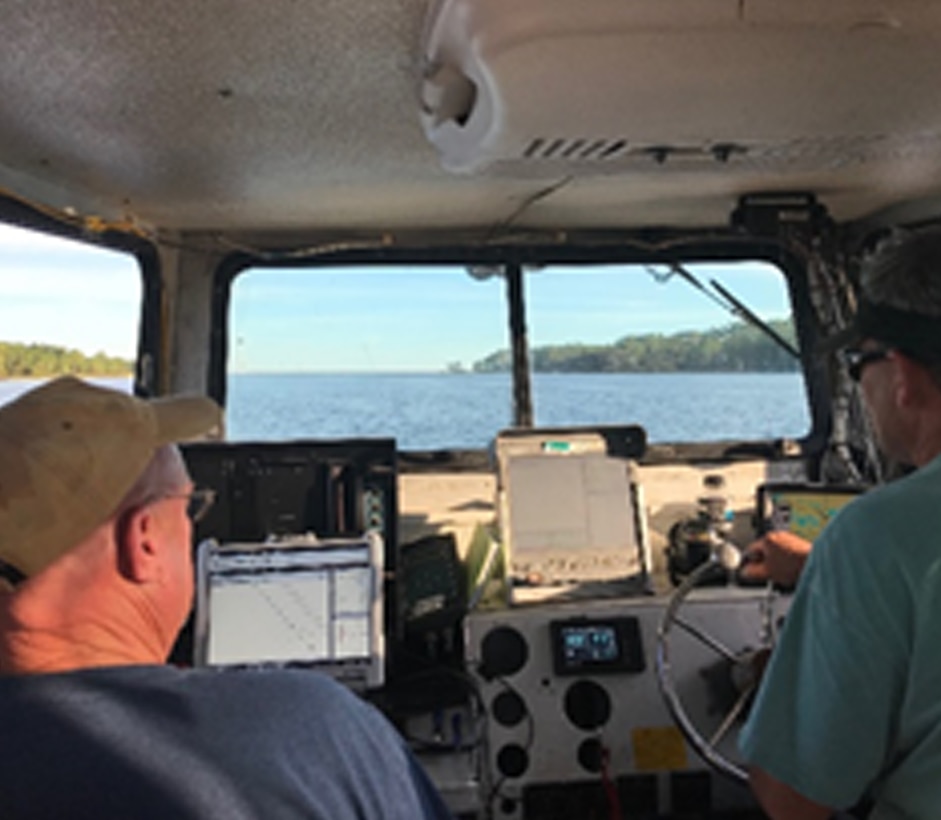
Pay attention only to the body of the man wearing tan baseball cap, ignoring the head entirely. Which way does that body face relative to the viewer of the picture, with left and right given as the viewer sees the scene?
facing away from the viewer and to the right of the viewer

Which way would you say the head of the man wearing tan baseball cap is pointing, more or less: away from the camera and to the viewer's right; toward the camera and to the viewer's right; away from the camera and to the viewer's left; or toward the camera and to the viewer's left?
away from the camera and to the viewer's right
